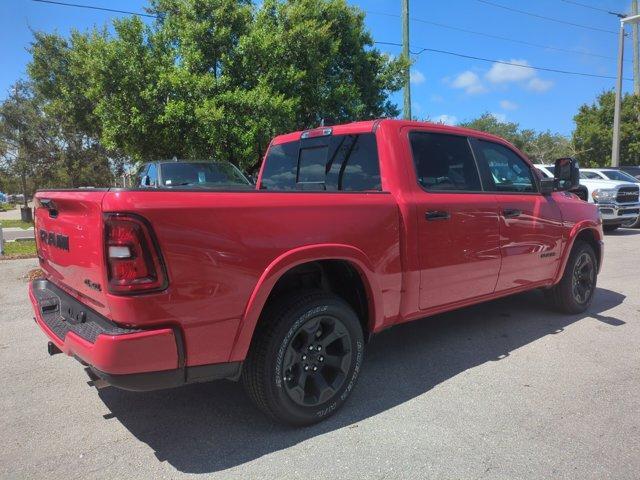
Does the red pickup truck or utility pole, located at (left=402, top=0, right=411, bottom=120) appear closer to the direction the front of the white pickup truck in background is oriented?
the red pickup truck

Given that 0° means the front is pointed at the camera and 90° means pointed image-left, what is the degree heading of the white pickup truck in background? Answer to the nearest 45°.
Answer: approximately 315°

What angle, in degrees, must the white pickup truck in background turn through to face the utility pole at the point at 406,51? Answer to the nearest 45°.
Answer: approximately 135° to its right

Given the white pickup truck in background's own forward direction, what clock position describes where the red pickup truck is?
The red pickup truck is roughly at 2 o'clock from the white pickup truck in background.

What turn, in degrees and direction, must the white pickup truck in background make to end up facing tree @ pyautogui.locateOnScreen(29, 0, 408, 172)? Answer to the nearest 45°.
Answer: approximately 90° to its right

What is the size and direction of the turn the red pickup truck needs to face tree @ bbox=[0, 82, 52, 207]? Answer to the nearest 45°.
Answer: approximately 90° to its left

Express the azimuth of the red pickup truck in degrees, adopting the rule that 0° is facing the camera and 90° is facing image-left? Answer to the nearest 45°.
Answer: approximately 225°

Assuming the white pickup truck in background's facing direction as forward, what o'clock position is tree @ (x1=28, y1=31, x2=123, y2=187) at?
The tree is roughly at 4 o'clock from the white pickup truck in background.

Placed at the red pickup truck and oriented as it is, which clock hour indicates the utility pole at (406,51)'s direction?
The utility pole is roughly at 11 o'clock from the red pickup truck.

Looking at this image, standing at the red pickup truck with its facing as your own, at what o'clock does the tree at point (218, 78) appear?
The tree is roughly at 10 o'clock from the red pickup truck.
